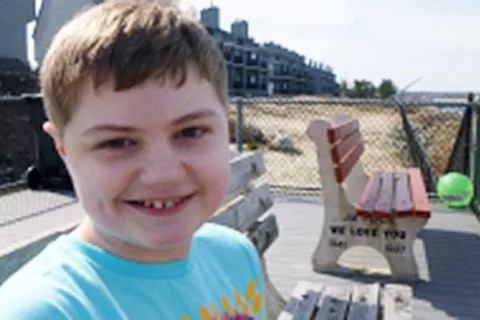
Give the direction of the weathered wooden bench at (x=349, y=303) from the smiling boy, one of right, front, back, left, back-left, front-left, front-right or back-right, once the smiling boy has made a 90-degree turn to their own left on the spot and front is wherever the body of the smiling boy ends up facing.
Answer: front

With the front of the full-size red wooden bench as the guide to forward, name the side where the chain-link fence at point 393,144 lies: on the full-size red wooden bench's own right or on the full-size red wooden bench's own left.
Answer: on the full-size red wooden bench's own left

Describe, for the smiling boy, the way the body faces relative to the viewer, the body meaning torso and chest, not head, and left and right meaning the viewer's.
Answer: facing the viewer and to the right of the viewer

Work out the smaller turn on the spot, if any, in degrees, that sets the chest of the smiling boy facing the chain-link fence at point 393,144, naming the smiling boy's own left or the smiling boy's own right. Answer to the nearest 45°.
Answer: approximately 90° to the smiling boy's own left

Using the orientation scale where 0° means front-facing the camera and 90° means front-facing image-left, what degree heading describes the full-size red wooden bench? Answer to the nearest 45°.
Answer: approximately 270°

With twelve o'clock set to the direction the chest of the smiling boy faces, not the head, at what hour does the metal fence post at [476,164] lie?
The metal fence post is roughly at 9 o'clock from the smiling boy.

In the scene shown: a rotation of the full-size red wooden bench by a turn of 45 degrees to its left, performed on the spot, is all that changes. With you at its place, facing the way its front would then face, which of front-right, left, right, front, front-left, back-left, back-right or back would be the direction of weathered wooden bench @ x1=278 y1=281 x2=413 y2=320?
back-right

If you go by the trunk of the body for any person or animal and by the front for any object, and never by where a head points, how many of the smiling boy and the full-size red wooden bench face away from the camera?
0
